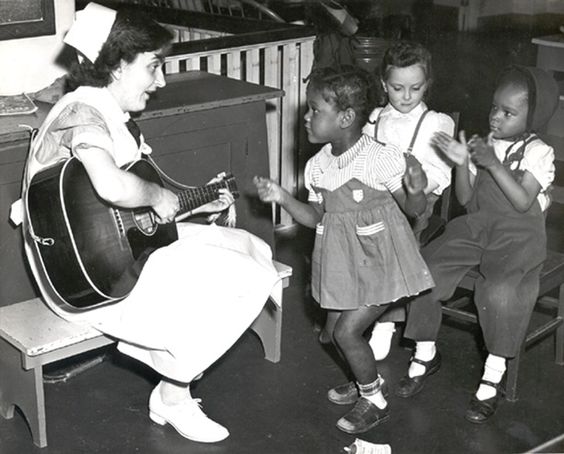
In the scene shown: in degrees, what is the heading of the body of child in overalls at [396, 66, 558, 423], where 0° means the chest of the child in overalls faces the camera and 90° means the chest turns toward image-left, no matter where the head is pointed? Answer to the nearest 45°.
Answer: approximately 45°

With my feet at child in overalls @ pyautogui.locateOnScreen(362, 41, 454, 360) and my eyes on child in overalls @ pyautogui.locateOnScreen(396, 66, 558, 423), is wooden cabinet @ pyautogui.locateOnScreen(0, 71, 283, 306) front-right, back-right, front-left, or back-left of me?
back-right

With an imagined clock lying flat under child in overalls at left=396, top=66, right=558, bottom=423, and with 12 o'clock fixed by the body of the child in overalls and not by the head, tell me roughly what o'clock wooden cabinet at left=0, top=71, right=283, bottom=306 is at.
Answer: The wooden cabinet is roughly at 2 o'clock from the child in overalls.
